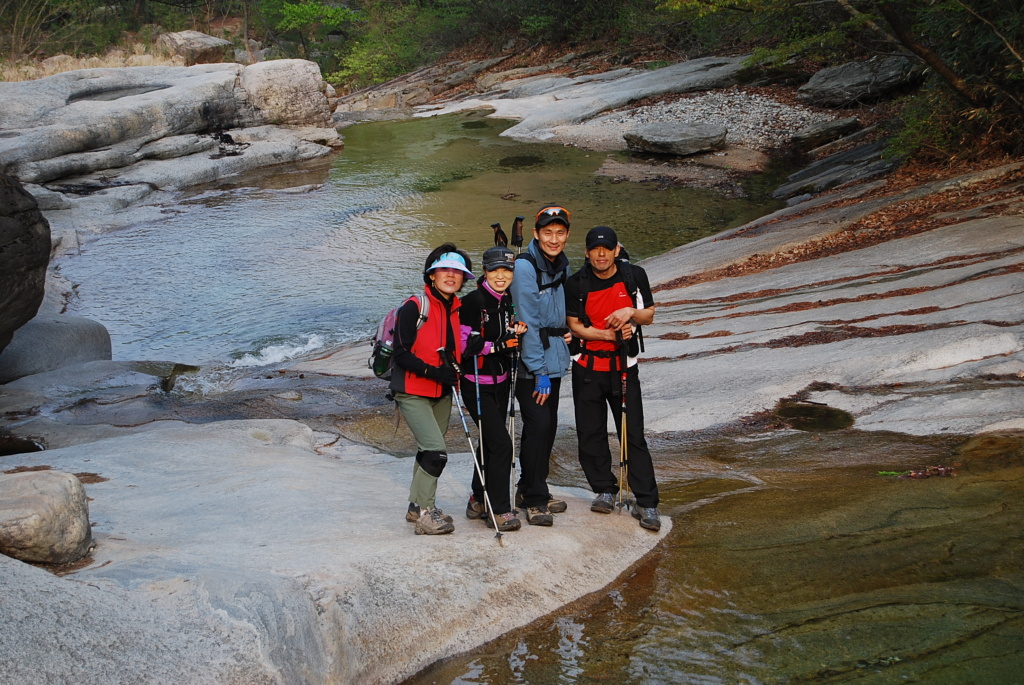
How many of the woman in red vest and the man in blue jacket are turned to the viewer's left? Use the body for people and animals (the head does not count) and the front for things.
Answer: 0

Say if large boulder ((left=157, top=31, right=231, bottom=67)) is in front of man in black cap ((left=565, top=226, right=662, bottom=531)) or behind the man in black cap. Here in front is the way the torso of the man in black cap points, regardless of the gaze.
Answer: behind

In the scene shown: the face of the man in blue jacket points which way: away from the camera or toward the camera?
toward the camera

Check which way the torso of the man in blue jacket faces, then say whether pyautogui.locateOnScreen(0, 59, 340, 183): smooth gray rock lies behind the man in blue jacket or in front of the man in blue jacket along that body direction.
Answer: behind

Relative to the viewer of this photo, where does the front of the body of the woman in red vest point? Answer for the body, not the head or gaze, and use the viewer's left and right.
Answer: facing the viewer and to the right of the viewer

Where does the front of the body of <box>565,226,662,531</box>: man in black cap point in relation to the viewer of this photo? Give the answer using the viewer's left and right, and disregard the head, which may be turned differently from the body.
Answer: facing the viewer

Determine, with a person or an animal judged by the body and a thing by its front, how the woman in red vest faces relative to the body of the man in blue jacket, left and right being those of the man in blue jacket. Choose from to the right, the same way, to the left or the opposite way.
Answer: the same way

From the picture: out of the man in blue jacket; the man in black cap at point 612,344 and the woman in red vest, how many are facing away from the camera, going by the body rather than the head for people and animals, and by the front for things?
0

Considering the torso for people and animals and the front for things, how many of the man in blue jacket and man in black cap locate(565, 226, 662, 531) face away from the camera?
0

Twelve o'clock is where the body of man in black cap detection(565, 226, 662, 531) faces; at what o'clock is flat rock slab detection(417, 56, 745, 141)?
The flat rock slab is roughly at 6 o'clock from the man in black cap.
